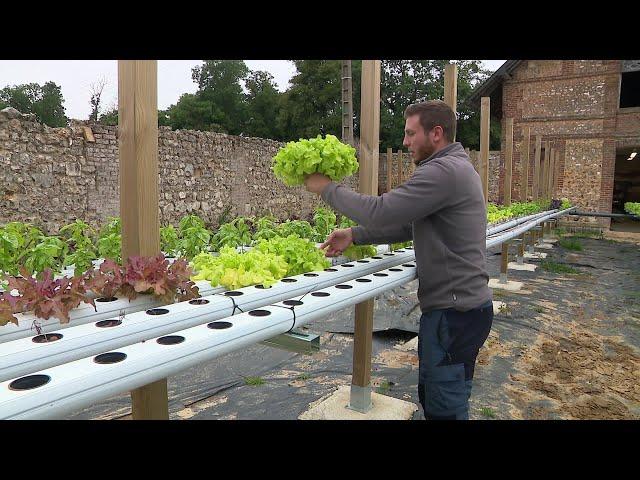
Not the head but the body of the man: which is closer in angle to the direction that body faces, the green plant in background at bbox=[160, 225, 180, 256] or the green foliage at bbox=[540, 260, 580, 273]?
the green plant in background

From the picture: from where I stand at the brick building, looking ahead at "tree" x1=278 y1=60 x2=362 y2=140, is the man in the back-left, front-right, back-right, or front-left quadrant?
back-left

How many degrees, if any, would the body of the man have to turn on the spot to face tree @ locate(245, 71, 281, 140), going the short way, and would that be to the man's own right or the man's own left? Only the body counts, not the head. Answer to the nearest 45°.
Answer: approximately 90° to the man's own right

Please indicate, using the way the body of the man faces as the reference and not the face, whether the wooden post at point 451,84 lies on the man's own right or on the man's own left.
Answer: on the man's own right

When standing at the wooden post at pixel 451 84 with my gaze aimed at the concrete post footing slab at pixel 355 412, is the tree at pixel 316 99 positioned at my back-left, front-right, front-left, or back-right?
back-right

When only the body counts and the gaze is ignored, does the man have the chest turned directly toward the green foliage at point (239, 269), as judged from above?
yes

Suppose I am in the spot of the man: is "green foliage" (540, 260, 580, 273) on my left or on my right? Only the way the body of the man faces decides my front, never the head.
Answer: on my right

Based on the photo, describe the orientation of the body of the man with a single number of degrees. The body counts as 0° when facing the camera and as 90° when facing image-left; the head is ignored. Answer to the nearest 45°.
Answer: approximately 90°
